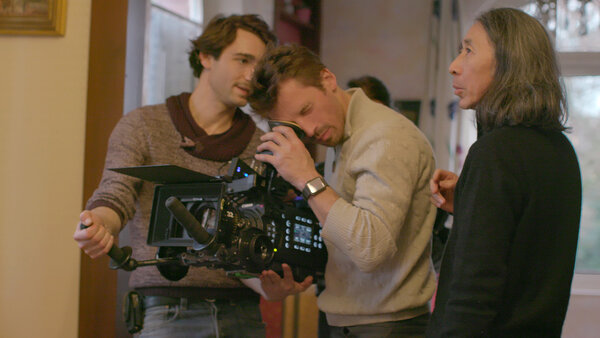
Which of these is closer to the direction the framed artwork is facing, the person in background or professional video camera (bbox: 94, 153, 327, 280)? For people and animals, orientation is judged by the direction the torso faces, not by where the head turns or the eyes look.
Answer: the professional video camera

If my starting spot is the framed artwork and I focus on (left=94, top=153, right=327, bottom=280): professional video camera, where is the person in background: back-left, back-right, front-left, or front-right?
front-left

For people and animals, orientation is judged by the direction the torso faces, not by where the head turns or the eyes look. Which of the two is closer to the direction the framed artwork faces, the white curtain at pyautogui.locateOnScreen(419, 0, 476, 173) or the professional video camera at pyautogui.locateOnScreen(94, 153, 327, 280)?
the professional video camera

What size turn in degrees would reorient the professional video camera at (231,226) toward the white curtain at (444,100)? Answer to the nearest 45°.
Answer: approximately 180°

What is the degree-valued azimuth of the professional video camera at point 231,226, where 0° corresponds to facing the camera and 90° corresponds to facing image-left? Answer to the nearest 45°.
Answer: approximately 45°

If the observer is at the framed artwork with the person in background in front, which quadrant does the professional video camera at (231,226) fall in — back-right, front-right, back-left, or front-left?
front-right

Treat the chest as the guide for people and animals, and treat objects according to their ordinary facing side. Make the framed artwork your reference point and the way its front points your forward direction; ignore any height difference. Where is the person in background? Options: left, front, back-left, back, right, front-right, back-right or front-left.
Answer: left
